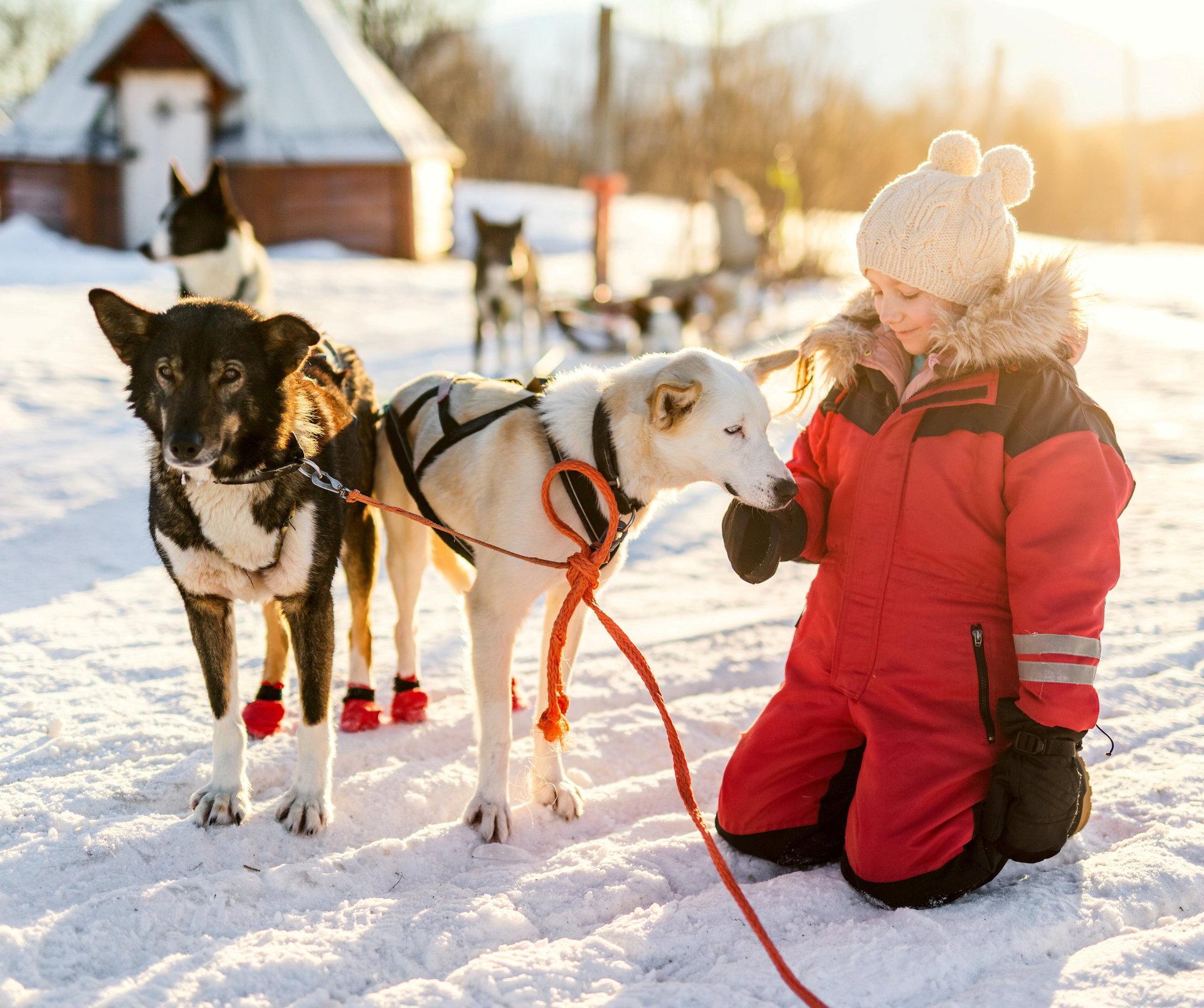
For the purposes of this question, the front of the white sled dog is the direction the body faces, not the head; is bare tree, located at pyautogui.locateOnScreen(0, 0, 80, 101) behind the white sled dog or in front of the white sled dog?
behind

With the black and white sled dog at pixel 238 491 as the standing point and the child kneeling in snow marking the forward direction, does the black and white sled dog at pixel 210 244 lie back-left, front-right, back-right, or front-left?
back-left

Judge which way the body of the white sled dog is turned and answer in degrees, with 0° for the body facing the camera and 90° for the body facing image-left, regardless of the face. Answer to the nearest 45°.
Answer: approximately 315°

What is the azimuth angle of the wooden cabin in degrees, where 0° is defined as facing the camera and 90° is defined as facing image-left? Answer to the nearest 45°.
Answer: approximately 0°

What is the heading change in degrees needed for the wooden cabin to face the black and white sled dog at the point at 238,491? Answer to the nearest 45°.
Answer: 0° — it already faces it

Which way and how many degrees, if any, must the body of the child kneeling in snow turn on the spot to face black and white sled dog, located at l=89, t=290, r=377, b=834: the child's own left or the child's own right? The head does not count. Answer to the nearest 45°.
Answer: approximately 45° to the child's own right

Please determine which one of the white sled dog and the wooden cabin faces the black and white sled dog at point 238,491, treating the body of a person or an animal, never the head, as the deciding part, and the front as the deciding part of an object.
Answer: the wooden cabin
